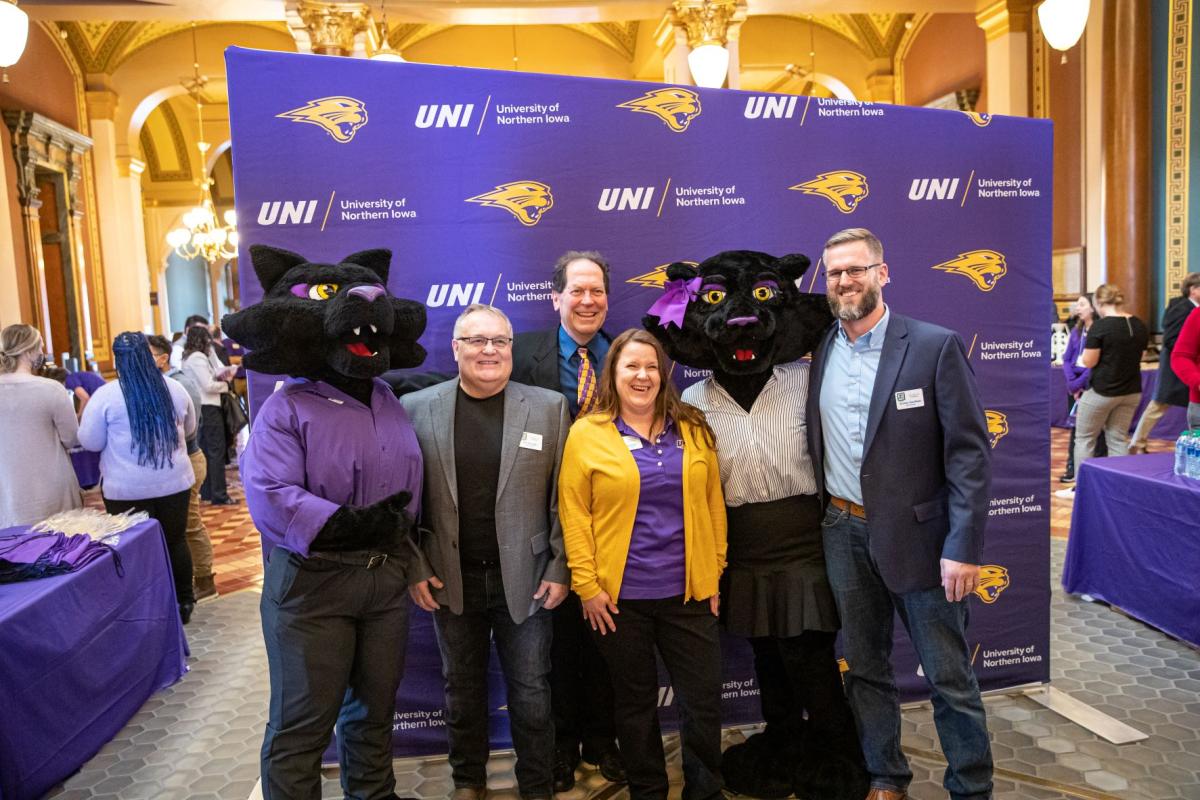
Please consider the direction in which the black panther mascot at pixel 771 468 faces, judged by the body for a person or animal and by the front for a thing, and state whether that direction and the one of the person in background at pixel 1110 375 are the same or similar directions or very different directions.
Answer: very different directions

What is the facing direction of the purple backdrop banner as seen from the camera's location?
facing the viewer

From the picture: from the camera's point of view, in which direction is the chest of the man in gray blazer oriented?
toward the camera

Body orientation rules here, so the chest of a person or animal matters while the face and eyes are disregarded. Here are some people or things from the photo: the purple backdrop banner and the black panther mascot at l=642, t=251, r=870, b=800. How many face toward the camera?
2

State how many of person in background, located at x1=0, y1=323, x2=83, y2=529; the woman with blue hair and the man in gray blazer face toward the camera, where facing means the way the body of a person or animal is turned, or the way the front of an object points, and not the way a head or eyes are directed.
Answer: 1

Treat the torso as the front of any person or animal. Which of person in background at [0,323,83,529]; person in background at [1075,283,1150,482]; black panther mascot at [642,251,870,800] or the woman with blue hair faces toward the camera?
the black panther mascot

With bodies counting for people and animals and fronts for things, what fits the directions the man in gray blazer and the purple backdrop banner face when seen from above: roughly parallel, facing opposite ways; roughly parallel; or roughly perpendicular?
roughly parallel

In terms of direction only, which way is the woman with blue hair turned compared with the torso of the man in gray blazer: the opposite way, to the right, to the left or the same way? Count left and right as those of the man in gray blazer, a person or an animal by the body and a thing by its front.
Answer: the opposite way

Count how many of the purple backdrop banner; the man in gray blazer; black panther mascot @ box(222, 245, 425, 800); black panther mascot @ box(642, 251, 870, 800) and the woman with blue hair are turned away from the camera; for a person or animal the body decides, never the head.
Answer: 1

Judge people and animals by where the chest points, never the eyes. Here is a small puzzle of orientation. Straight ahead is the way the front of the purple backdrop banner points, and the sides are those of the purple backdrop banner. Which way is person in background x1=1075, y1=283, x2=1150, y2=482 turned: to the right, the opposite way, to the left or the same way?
the opposite way

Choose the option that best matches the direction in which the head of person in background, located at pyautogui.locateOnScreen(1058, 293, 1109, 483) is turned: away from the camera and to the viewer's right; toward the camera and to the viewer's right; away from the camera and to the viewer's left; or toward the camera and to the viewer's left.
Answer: toward the camera and to the viewer's left

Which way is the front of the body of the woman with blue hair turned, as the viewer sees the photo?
away from the camera

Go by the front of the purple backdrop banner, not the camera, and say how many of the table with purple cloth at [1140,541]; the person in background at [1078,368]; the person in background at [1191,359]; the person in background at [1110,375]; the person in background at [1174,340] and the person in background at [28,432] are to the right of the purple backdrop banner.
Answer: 1

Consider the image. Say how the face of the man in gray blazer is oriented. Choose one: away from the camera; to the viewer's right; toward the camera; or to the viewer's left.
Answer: toward the camera

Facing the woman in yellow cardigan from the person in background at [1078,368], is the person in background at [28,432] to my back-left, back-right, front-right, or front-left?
front-right
